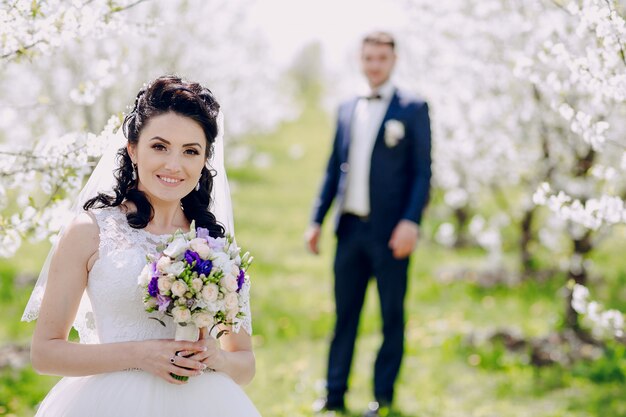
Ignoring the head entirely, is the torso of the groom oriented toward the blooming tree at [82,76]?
no

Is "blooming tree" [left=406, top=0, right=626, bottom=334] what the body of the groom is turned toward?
no

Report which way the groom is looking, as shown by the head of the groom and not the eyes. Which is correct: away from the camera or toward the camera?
toward the camera

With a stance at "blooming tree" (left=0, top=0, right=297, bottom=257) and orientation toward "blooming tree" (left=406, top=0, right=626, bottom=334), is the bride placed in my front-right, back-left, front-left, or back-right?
front-right

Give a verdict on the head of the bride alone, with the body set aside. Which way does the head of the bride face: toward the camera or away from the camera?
toward the camera

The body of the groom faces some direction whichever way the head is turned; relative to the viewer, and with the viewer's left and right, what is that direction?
facing the viewer and to the left of the viewer

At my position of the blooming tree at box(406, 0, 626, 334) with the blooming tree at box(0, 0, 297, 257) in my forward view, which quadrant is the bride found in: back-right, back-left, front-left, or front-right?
front-left

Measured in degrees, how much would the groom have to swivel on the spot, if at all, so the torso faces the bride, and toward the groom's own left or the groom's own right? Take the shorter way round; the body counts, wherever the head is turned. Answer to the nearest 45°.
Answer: approximately 45° to the groom's own left

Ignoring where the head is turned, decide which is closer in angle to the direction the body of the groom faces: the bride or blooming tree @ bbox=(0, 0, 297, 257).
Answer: the bride

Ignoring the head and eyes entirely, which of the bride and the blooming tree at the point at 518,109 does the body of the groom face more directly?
the bride
